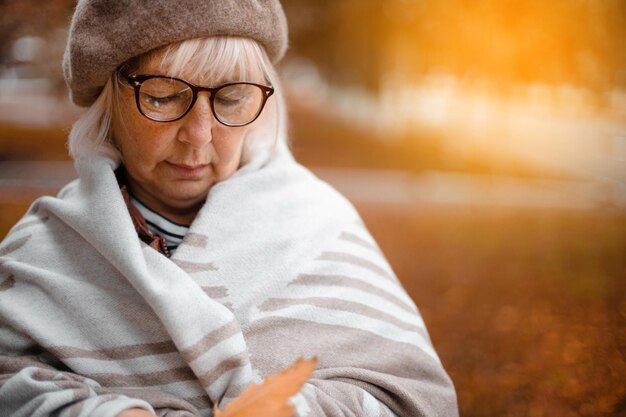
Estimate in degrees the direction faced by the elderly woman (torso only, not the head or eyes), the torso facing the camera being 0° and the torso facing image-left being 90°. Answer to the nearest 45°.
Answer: approximately 0°
